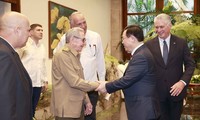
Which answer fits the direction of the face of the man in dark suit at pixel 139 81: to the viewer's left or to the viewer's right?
to the viewer's left

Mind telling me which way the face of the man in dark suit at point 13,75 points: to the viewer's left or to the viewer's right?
to the viewer's right

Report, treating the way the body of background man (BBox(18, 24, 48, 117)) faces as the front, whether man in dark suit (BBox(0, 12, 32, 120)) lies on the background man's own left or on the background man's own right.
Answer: on the background man's own right

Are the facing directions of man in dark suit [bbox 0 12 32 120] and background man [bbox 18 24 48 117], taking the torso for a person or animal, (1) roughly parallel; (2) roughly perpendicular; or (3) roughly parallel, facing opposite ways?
roughly perpendicular

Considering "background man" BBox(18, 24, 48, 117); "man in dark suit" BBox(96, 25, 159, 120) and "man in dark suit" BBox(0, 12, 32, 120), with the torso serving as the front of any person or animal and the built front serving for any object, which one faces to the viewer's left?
"man in dark suit" BBox(96, 25, 159, 120)

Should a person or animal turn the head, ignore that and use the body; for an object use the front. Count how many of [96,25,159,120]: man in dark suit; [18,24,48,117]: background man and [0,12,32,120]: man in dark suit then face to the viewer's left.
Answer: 1

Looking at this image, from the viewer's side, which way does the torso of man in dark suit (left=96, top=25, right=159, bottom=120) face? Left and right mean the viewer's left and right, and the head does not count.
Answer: facing to the left of the viewer

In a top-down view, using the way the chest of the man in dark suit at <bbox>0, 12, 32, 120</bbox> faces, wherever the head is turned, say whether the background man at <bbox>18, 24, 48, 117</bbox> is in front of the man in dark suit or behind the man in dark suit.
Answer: in front

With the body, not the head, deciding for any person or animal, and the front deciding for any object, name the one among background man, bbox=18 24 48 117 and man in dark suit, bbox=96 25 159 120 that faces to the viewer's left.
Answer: the man in dark suit

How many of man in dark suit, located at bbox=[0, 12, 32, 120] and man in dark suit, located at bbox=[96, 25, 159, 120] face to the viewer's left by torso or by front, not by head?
1

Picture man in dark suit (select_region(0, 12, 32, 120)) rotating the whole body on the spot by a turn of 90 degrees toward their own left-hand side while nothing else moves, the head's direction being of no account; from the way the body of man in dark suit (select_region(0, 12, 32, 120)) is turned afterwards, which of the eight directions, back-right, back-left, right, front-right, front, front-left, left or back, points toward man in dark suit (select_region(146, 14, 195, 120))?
right

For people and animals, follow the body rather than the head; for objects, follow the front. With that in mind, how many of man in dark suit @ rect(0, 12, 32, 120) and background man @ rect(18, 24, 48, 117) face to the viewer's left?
0

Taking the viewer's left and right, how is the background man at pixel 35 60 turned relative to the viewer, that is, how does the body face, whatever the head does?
facing the viewer and to the right of the viewer

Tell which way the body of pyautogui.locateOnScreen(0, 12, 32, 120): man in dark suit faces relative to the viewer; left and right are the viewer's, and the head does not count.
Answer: facing away from the viewer and to the right of the viewer

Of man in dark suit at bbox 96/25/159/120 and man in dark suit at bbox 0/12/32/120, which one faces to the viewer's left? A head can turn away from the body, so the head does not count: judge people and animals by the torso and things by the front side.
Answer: man in dark suit at bbox 96/25/159/120

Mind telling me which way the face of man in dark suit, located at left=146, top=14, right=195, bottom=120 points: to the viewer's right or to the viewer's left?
to the viewer's left

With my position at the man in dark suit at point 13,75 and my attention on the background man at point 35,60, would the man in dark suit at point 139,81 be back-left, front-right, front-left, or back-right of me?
front-right

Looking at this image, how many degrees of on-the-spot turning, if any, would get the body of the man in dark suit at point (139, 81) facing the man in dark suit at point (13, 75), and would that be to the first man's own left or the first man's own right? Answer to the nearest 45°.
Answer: approximately 45° to the first man's own left

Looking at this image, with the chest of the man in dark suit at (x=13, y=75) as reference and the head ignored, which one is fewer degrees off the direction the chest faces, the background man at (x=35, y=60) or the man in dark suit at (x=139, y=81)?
the man in dark suit
